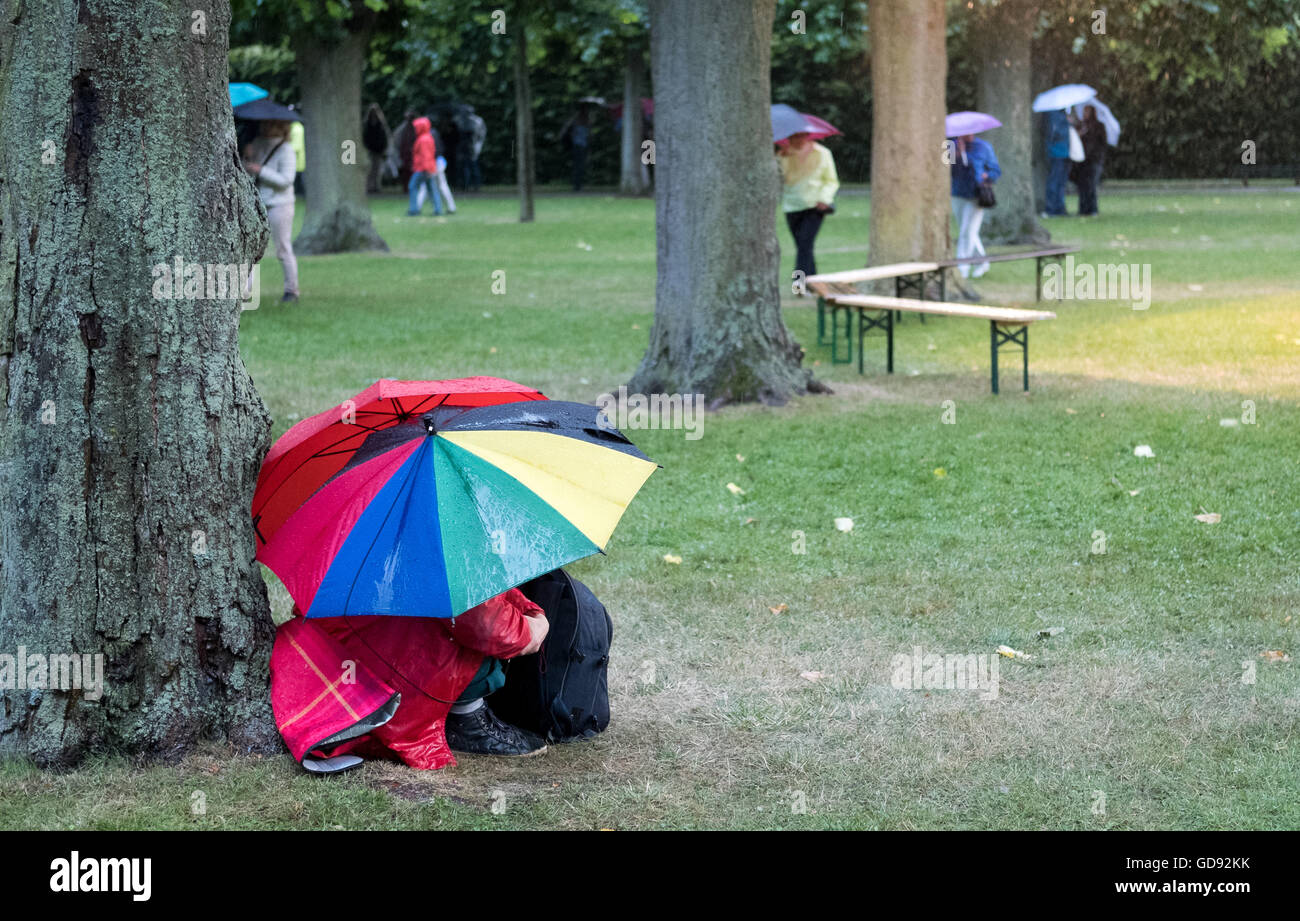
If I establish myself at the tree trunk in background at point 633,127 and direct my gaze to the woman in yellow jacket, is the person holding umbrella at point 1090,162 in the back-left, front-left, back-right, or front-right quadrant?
front-left

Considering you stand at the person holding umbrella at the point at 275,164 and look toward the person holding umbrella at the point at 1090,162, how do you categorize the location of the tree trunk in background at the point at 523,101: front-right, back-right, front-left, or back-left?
front-left

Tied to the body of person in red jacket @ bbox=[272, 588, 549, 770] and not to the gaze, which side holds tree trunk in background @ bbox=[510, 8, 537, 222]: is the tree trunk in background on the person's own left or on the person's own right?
on the person's own left

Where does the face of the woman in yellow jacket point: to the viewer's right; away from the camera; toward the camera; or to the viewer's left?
toward the camera

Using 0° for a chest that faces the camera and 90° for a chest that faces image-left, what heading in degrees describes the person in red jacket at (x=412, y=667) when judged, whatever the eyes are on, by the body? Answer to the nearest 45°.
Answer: approximately 270°

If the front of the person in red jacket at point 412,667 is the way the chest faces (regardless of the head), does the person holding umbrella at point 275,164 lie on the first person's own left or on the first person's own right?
on the first person's own left

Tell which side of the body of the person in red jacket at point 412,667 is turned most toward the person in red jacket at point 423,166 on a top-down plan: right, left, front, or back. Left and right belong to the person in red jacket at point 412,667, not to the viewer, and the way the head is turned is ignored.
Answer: left

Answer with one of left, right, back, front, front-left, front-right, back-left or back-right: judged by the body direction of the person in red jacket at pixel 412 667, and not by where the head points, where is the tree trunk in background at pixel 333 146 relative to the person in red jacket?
left

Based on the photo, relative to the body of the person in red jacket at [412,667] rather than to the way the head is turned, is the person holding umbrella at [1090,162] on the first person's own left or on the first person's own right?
on the first person's own left
